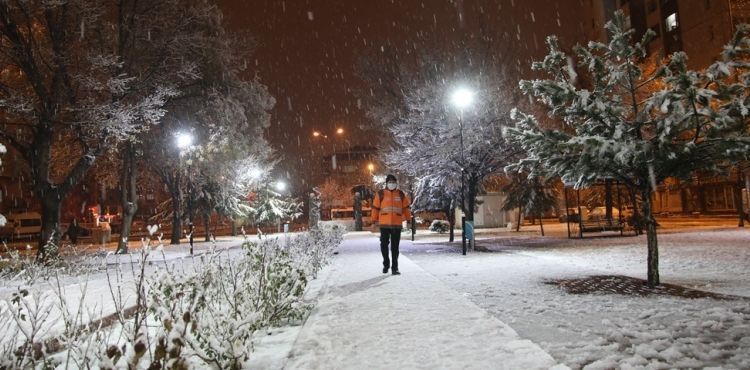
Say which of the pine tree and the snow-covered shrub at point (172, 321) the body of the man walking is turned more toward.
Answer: the snow-covered shrub

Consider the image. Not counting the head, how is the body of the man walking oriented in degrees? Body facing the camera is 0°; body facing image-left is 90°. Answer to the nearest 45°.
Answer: approximately 0°

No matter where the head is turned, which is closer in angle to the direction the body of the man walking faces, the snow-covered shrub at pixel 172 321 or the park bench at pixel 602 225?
the snow-covered shrub

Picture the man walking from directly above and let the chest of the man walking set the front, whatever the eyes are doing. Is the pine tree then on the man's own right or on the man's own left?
on the man's own left

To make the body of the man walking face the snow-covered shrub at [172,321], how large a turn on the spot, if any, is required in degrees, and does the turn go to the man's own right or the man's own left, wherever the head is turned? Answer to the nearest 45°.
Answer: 0° — they already face it

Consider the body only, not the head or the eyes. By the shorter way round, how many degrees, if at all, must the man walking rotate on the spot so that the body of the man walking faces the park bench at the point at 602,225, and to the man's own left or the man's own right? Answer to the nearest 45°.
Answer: approximately 135° to the man's own left

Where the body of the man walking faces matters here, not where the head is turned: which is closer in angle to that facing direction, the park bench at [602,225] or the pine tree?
the pine tree
